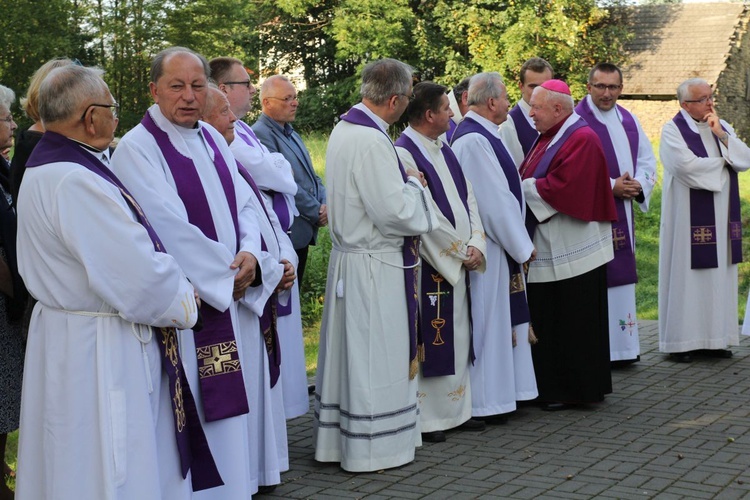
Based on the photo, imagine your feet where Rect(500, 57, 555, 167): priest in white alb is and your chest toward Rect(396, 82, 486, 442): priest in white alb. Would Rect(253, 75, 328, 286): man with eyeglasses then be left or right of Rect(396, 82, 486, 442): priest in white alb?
right

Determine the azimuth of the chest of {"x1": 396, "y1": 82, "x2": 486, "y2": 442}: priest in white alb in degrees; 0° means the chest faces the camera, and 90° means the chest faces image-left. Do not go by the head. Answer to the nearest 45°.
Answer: approximately 315°

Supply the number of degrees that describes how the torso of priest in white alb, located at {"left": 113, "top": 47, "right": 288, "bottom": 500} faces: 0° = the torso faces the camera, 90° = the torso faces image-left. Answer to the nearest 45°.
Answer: approximately 315°

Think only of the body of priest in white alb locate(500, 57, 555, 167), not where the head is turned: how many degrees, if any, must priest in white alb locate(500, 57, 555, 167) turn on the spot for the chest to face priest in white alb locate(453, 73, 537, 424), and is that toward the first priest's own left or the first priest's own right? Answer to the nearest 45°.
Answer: approximately 45° to the first priest's own right
